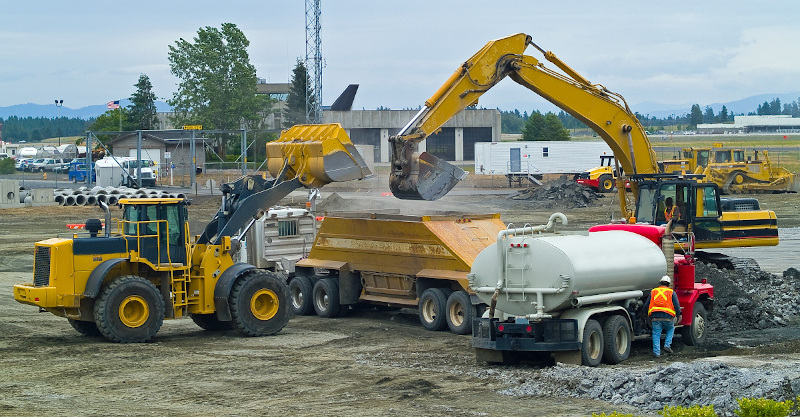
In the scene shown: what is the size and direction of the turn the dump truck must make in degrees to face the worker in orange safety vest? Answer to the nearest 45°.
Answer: approximately 180°

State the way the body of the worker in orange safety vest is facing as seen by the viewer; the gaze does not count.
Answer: away from the camera

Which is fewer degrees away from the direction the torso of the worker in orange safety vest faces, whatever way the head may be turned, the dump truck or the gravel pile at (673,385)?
the dump truck

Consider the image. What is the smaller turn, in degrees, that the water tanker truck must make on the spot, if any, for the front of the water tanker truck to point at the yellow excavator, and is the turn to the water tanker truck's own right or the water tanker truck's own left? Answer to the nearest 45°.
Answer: approximately 45° to the water tanker truck's own left

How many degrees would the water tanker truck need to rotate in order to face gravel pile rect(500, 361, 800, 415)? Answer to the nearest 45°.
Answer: approximately 90° to its right

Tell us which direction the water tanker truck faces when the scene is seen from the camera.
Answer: facing away from the viewer and to the right of the viewer

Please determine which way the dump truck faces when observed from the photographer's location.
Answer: facing away from the viewer and to the left of the viewer

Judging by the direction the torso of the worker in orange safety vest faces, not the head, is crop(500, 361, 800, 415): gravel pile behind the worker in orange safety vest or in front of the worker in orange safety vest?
behind
